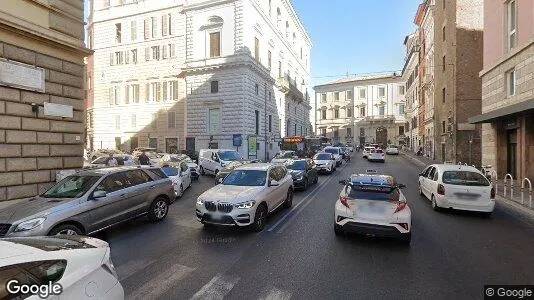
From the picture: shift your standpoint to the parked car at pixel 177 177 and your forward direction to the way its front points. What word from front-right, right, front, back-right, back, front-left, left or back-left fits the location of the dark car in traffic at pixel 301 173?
back-left

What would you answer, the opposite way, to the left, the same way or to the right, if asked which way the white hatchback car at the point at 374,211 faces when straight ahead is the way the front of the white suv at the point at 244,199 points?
the opposite way

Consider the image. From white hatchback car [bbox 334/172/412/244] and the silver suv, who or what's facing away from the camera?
the white hatchback car

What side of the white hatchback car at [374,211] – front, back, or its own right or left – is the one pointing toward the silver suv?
left

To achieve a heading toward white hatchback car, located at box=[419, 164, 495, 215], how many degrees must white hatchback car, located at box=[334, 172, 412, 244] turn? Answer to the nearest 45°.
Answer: approximately 45° to its right

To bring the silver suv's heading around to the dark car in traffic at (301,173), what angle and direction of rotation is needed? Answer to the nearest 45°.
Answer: approximately 180°

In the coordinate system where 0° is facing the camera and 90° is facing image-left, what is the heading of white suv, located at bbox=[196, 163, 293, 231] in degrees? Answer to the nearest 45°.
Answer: approximately 45°

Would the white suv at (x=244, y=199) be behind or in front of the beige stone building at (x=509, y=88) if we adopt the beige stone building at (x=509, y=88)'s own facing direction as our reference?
in front

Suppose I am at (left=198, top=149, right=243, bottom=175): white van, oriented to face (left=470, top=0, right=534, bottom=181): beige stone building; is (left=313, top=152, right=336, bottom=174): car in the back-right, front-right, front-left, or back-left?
front-left

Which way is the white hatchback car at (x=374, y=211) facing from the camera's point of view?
away from the camera

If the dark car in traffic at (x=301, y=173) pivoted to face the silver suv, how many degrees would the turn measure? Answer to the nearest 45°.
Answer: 0° — it already faces it

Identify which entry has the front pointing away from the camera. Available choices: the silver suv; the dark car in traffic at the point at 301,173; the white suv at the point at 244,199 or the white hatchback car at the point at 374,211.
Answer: the white hatchback car

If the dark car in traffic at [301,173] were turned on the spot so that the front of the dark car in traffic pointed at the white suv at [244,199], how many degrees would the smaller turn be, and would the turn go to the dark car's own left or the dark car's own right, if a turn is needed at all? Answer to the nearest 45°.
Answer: approximately 45° to the dark car's own left

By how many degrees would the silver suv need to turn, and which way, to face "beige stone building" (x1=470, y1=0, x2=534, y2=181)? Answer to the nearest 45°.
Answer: approximately 135° to its left
